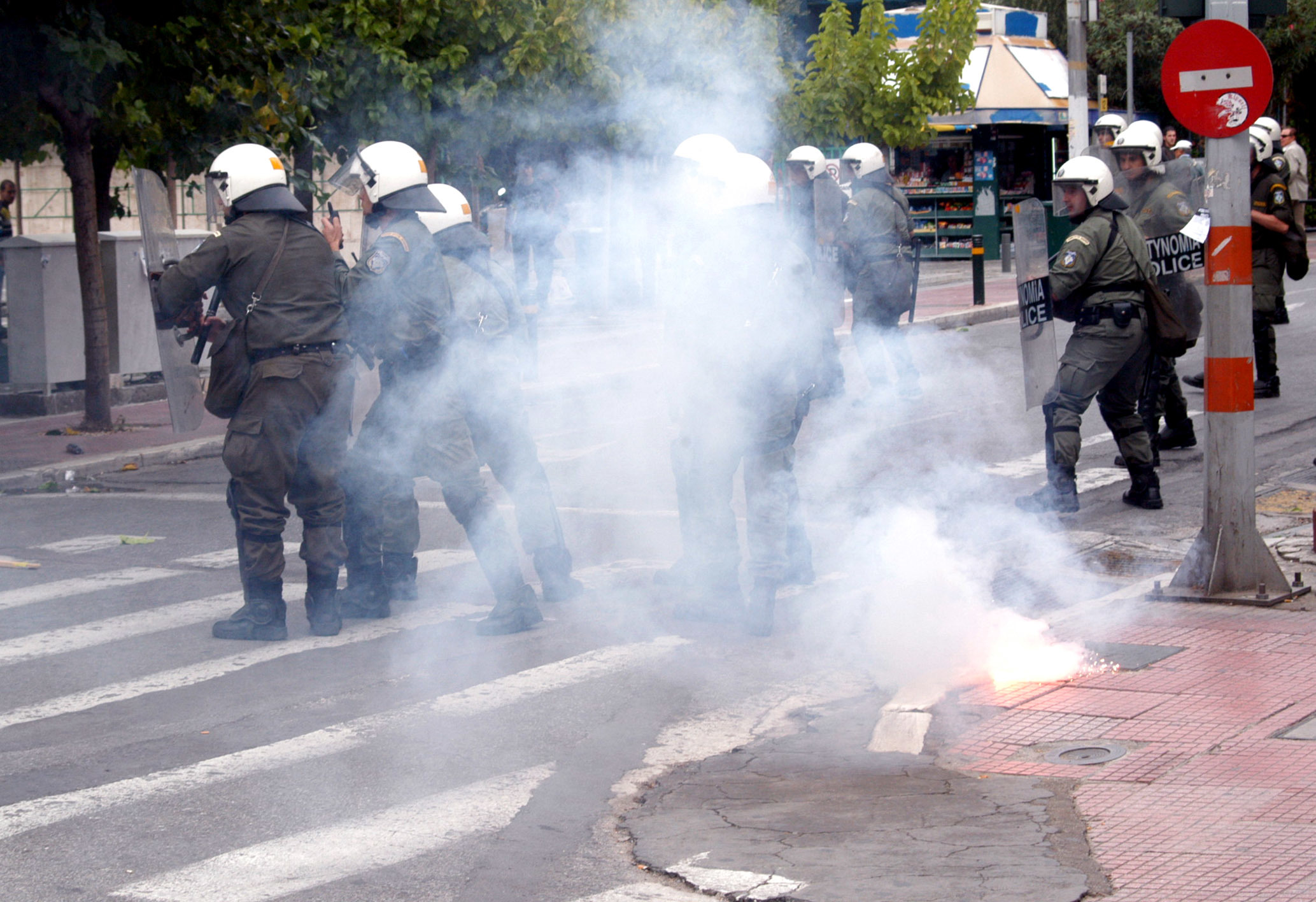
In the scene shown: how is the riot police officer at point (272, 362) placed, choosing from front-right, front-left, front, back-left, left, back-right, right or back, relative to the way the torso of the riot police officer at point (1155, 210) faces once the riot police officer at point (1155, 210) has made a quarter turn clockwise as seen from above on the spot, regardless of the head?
left

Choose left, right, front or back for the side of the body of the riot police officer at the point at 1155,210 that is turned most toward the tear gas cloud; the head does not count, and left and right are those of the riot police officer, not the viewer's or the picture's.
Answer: front

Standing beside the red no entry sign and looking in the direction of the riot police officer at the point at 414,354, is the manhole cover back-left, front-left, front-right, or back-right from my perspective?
front-left

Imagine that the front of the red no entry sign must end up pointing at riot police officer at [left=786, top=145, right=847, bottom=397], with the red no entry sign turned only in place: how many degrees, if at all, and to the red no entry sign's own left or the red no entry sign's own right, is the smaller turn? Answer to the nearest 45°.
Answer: approximately 135° to the red no entry sign's own right

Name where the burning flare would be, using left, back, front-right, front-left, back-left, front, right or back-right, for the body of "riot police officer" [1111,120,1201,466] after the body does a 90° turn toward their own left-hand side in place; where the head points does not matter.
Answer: front-right

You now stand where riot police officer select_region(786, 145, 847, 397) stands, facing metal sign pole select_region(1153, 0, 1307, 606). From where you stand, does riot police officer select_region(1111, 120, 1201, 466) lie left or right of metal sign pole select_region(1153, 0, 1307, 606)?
left

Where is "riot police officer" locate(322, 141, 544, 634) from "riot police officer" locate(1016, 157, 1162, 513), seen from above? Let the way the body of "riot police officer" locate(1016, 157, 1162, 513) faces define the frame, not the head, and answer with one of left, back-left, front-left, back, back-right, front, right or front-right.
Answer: front-left

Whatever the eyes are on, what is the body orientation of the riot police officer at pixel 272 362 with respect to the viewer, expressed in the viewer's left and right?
facing away from the viewer and to the left of the viewer

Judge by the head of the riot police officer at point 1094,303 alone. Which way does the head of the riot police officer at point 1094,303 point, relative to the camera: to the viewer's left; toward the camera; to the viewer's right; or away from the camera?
to the viewer's left

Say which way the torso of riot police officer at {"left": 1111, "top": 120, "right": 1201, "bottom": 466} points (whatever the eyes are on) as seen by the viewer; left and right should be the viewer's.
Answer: facing the viewer and to the left of the viewer

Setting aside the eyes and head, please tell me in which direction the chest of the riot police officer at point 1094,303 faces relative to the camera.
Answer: to the viewer's left

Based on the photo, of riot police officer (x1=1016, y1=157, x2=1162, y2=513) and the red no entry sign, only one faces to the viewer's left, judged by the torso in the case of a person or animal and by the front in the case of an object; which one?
the riot police officer

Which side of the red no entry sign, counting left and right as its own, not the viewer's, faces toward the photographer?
front

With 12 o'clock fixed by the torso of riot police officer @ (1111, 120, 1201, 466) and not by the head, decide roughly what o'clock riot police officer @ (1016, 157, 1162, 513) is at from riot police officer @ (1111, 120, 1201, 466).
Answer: riot police officer @ (1016, 157, 1162, 513) is roughly at 11 o'clock from riot police officer @ (1111, 120, 1201, 466).

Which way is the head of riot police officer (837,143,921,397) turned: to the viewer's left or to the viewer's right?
to the viewer's left

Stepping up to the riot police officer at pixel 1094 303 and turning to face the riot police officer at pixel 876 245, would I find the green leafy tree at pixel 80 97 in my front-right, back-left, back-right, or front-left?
front-left
